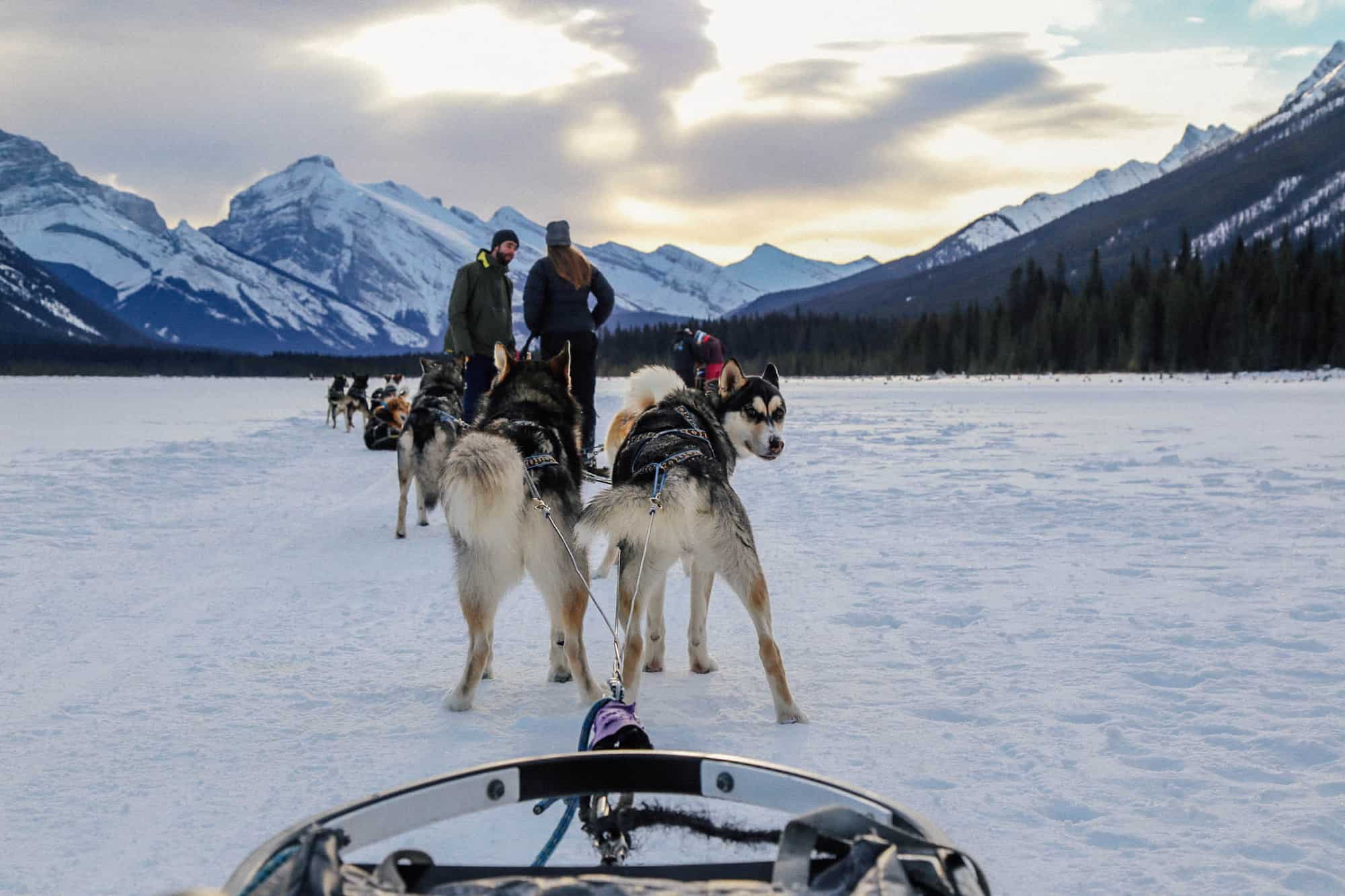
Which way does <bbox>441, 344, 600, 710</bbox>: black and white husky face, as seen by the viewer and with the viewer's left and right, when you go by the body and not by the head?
facing away from the viewer

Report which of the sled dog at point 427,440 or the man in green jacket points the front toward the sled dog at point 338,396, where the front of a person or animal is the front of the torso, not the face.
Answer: the sled dog at point 427,440

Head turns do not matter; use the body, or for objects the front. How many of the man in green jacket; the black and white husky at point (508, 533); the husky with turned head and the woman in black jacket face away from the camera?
3

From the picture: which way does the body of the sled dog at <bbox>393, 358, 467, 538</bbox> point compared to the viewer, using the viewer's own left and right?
facing away from the viewer

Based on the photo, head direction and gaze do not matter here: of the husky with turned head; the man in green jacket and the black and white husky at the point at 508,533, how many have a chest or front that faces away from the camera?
2

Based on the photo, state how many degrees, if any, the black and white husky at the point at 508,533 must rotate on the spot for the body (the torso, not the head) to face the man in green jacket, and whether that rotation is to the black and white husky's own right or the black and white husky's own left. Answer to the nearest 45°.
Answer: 0° — it already faces them

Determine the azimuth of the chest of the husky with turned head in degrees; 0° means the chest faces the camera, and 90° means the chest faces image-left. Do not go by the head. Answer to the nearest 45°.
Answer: approximately 180°

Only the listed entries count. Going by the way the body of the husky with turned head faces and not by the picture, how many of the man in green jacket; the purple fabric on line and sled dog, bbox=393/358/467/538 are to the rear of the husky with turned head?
1

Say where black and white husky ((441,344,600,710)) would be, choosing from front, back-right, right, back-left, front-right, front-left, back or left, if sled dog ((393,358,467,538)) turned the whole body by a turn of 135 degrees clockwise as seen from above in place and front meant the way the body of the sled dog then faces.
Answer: front-right

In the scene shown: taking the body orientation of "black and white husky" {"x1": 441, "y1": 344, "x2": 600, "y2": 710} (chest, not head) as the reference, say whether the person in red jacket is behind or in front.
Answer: in front

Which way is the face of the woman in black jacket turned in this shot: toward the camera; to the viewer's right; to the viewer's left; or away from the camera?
away from the camera

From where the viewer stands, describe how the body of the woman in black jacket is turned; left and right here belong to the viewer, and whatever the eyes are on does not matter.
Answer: facing away from the viewer
